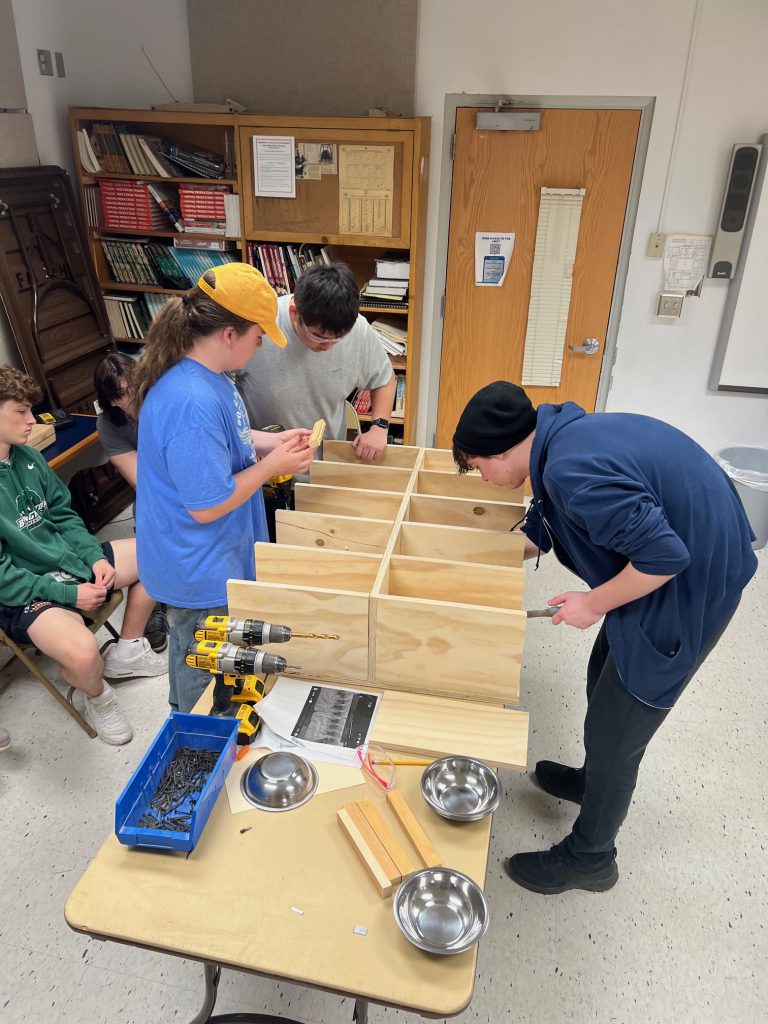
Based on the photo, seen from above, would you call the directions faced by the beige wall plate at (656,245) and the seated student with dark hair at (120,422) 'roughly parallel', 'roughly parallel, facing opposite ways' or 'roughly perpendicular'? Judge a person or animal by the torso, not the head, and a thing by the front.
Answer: roughly perpendicular

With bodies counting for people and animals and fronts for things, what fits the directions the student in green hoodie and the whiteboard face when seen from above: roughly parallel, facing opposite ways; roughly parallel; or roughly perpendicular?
roughly perpendicular

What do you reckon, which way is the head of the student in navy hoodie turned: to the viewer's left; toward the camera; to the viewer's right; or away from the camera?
to the viewer's left

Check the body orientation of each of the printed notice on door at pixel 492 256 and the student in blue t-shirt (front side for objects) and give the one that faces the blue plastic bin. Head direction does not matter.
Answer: the printed notice on door

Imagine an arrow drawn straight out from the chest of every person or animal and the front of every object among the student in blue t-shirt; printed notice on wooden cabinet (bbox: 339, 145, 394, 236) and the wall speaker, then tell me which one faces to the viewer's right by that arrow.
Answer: the student in blue t-shirt

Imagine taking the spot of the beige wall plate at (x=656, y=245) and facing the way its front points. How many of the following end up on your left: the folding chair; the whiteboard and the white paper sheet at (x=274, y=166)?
1

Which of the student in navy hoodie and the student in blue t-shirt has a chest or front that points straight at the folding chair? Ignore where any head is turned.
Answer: the student in navy hoodie

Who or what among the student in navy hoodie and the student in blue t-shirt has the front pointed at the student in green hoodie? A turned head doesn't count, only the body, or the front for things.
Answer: the student in navy hoodie

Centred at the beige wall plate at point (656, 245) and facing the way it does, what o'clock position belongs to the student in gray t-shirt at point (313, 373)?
The student in gray t-shirt is roughly at 1 o'clock from the beige wall plate.

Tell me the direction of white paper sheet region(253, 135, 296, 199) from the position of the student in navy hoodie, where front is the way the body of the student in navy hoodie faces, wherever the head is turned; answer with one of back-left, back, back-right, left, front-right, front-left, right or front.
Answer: front-right

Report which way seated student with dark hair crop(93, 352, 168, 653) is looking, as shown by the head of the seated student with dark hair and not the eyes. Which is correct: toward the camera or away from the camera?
toward the camera

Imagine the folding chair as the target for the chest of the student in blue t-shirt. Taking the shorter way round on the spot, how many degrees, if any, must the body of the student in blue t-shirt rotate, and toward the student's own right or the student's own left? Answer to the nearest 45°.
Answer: approximately 135° to the student's own left

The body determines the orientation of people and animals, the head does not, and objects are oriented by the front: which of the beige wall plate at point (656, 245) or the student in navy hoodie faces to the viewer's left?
the student in navy hoodie

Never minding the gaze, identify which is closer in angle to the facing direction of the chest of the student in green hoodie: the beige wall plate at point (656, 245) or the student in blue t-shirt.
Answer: the student in blue t-shirt

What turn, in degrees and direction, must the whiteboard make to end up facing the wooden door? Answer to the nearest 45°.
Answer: approximately 90° to its right

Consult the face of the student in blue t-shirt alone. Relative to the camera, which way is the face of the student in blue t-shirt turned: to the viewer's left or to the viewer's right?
to the viewer's right

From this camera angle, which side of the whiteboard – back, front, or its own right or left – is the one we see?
front

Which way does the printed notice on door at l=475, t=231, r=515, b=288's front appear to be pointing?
toward the camera

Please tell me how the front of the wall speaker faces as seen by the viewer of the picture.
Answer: facing the viewer

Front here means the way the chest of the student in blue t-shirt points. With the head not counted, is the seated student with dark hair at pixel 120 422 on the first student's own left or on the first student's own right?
on the first student's own left

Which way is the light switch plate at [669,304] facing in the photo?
toward the camera
